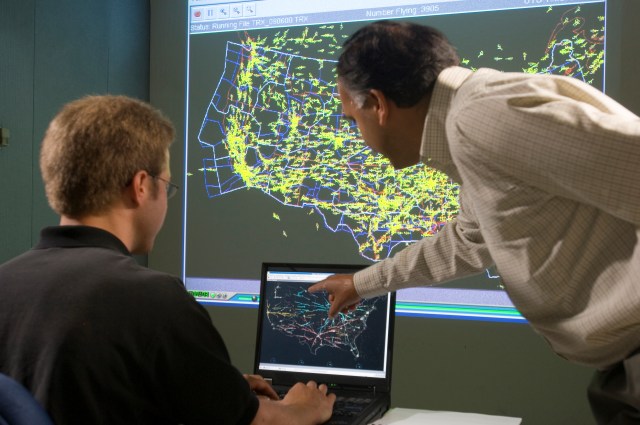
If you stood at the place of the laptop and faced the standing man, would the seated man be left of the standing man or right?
right

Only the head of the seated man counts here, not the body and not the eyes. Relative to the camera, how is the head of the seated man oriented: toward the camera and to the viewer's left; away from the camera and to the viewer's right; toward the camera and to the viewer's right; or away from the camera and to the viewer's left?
away from the camera and to the viewer's right

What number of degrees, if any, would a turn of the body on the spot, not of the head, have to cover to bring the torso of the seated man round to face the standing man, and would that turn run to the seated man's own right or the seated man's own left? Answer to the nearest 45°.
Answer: approximately 45° to the seated man's own right

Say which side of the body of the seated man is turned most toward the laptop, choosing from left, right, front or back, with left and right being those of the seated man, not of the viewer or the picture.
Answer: front

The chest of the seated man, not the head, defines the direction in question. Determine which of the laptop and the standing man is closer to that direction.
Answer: the laptop

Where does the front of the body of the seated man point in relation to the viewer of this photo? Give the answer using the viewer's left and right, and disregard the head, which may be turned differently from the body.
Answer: facing away from the viewer and to the right of the viewer
